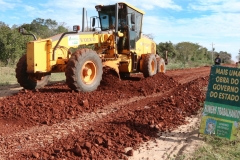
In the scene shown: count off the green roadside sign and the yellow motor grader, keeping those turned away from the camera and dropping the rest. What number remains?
0

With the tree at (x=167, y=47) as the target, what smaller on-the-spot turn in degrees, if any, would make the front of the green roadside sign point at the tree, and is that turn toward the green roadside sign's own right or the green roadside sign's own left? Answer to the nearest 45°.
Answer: approximately 180°

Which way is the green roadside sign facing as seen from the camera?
toward the camera

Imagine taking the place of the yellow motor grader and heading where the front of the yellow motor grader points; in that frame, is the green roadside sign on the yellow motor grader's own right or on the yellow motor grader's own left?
on the yellow motor grader's own left

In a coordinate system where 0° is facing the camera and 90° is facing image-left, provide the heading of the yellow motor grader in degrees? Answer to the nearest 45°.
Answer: approximately 45°

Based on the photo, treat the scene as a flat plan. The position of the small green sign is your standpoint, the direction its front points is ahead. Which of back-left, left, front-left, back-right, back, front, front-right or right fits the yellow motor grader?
back-right

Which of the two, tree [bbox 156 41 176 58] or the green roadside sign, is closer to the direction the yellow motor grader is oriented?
the green roadside sign

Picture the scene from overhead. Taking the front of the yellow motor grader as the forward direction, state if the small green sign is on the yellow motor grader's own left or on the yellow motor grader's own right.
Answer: on the yellow motor grader's own left

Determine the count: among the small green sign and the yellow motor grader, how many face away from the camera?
0

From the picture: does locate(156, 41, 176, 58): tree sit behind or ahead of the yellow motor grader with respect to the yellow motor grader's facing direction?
behind

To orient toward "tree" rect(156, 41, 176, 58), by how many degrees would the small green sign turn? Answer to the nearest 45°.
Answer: approximately 180°

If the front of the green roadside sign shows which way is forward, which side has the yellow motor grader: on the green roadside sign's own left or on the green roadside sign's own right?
on the green roadside sign's own right
